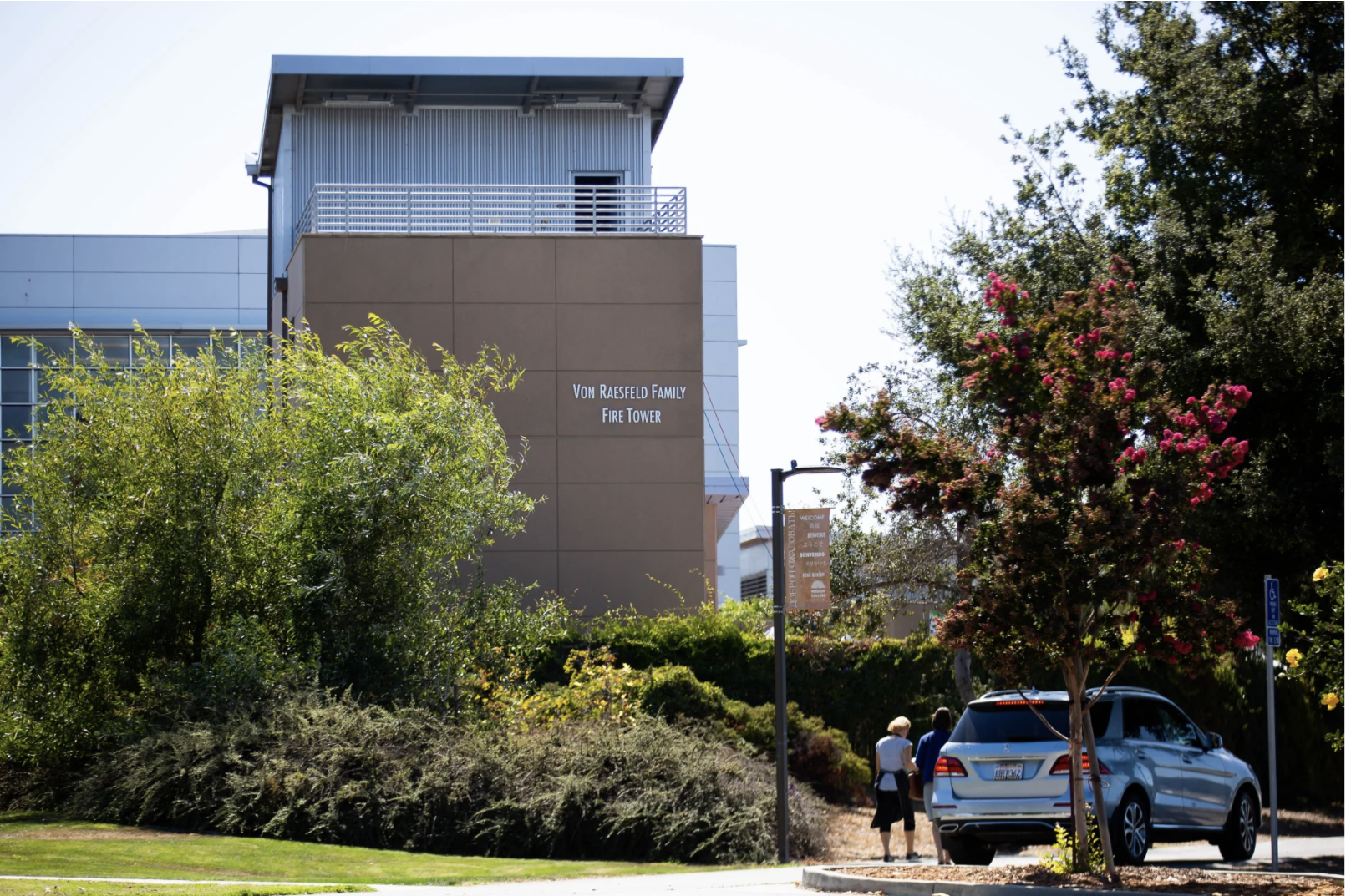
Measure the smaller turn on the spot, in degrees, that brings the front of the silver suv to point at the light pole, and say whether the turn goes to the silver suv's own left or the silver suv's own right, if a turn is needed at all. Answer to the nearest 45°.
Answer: approximately 90° to the silver suv's own left

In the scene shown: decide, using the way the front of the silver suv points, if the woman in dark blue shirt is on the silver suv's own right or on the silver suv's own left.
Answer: on the silver suv's own left

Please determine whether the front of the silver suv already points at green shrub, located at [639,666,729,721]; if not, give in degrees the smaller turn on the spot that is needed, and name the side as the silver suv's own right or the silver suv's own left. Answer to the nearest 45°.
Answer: approximately 90° to the silver suv's own left

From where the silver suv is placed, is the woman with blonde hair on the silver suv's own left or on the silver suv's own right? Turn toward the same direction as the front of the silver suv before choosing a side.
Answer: on the silver suv's own left

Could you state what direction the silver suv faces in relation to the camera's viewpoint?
facing away from the viewer and to the right of the viewer
